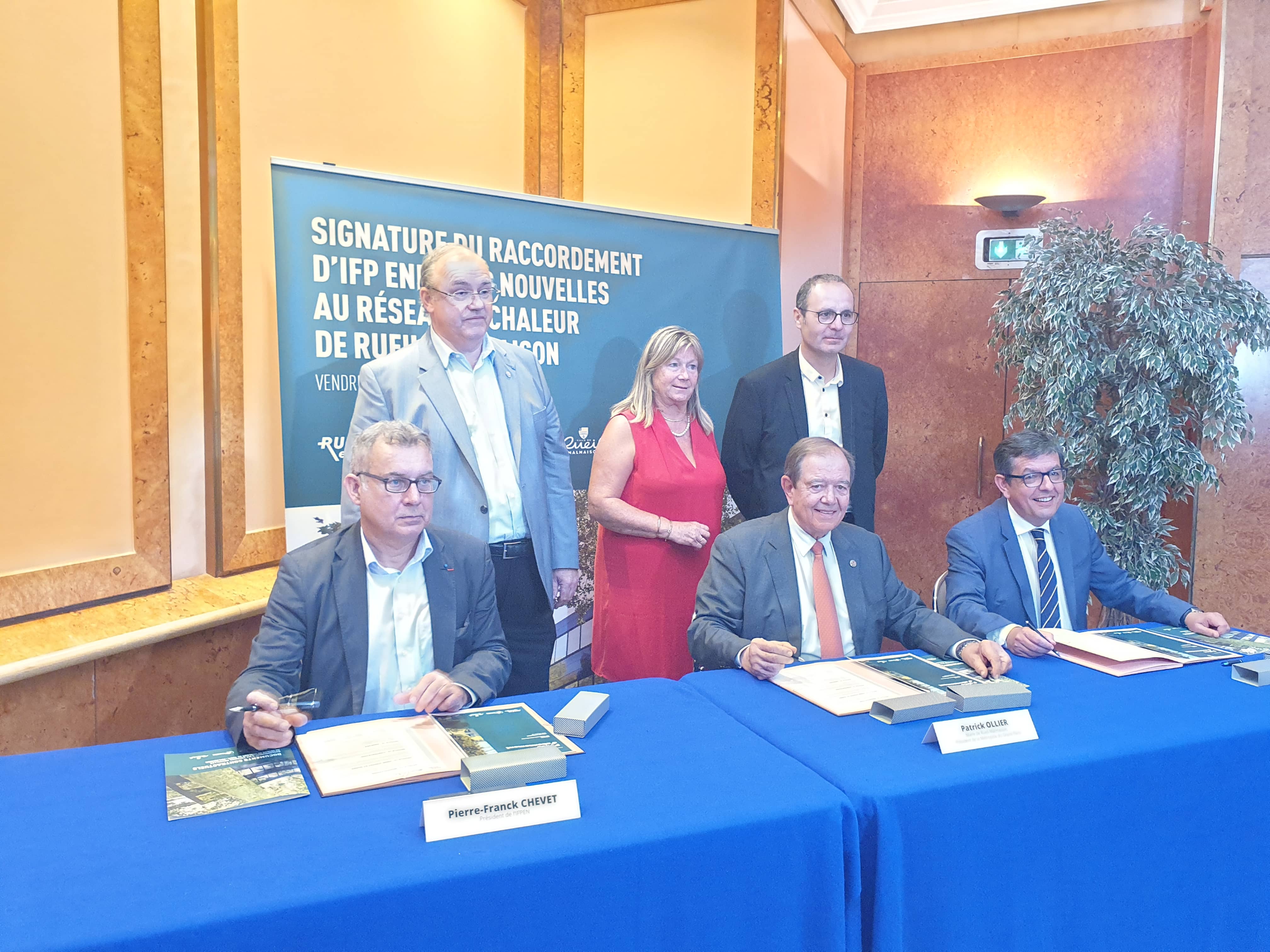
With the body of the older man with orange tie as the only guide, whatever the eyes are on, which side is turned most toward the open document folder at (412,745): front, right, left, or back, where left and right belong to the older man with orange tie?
right

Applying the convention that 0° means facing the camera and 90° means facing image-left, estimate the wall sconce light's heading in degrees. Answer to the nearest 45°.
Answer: approximately 0°

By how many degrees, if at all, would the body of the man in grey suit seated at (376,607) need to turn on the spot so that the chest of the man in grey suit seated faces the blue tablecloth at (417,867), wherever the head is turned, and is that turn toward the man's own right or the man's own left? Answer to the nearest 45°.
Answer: approximately 45° to the man's own right

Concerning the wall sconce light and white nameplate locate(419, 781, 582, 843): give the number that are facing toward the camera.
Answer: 2
